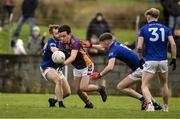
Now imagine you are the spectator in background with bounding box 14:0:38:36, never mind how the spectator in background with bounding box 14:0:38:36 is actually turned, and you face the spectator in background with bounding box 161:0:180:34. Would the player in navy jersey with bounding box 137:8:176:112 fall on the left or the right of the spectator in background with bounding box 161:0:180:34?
right

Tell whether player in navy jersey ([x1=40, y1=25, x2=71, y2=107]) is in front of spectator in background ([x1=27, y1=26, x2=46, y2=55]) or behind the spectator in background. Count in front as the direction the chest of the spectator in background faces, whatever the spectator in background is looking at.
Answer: in front

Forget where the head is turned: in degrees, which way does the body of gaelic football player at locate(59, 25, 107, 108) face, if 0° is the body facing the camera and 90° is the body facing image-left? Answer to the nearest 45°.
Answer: approximately 45°

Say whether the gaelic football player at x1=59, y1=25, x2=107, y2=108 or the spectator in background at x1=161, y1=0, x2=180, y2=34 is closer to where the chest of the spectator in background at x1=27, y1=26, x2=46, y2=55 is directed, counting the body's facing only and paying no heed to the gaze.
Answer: the gaelic football player

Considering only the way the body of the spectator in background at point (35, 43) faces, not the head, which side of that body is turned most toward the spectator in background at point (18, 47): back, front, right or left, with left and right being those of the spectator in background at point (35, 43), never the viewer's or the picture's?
right

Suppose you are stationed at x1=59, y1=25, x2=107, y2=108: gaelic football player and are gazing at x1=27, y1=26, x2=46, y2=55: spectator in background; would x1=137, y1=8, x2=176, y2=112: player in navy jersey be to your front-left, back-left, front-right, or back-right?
back-right

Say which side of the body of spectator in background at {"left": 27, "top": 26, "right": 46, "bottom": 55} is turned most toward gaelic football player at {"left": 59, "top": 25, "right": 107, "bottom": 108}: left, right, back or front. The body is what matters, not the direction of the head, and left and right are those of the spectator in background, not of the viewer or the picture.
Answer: front

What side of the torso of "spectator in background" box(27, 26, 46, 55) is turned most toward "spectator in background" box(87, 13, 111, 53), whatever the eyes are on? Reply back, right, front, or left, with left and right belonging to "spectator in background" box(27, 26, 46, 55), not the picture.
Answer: left

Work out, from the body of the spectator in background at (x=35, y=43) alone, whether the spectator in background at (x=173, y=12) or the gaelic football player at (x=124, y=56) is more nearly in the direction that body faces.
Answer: the gaelic football player

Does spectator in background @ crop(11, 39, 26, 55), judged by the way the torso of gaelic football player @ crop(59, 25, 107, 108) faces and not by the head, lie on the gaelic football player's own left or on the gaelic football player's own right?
on the gaelic football player's own right

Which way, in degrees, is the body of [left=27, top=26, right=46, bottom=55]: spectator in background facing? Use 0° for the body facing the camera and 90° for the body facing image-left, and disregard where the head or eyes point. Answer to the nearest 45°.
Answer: approximately 0°

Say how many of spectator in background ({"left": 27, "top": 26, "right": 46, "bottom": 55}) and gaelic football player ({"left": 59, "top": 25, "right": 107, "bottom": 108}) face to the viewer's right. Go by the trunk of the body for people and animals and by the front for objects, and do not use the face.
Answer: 0
